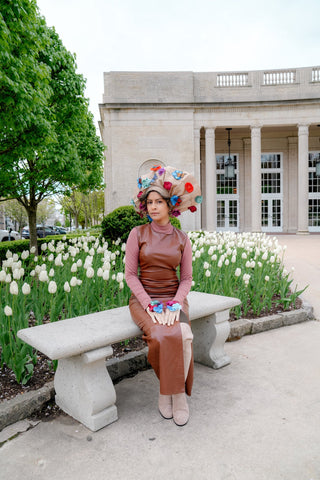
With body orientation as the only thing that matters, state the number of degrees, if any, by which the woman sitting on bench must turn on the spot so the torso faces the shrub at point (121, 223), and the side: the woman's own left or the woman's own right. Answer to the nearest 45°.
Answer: approximately 180°

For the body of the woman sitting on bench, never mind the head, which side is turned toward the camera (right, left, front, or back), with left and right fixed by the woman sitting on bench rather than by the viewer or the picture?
front

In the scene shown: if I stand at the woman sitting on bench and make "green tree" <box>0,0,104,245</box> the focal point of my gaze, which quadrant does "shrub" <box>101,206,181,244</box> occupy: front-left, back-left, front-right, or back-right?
front-right

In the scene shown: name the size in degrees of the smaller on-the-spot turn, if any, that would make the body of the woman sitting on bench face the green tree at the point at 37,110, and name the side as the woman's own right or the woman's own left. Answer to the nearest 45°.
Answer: approximately 135° to the woman's own right
